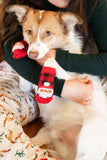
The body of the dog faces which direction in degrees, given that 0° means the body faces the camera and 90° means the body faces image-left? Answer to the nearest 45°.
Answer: approximately 45°
